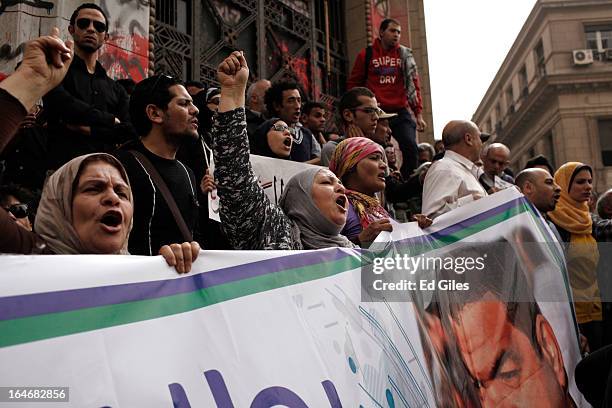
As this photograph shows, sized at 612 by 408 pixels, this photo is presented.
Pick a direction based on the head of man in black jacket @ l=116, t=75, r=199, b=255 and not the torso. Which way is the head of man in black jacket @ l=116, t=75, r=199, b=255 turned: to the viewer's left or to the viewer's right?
to the viewer's right

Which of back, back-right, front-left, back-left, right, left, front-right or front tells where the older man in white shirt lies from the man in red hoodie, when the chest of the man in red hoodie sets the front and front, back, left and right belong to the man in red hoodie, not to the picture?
front

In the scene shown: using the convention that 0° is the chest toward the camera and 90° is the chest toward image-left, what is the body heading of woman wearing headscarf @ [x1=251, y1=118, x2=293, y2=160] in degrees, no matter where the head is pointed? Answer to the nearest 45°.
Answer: approximately 315°

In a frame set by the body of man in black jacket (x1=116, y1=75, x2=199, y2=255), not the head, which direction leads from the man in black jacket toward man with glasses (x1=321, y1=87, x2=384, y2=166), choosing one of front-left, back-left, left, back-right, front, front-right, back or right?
left

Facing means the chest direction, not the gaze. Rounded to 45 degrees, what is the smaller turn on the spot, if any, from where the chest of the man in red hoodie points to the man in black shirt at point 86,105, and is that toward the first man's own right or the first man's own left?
approximately 45° to the first man's own right

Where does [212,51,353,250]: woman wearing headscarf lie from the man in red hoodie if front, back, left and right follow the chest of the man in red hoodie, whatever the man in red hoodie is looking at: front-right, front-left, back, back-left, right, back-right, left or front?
front

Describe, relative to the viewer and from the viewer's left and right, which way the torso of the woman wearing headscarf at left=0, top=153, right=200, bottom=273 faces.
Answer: facing the viewer and to the right of the viewer

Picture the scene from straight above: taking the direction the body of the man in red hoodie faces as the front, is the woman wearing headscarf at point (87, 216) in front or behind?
in front

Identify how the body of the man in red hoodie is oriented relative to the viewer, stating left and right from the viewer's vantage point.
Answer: facing the viewer

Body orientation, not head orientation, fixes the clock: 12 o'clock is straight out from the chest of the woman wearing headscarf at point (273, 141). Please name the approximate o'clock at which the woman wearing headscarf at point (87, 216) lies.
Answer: the woman wearing headscarf at point (87, 216) is roughly at 2 o'clock from the woman wearing headscarf at point (273, 141).
